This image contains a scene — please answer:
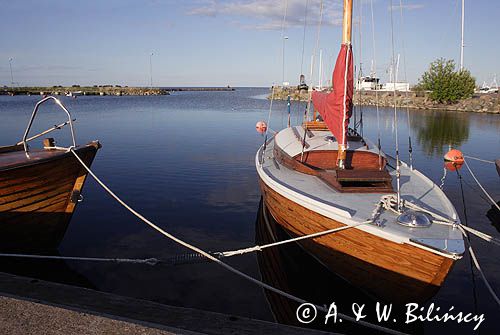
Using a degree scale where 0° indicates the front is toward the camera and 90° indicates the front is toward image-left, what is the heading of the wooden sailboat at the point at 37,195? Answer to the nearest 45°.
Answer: approximately 270°

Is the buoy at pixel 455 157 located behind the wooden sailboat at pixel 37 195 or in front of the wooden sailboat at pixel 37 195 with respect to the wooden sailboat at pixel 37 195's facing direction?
in front

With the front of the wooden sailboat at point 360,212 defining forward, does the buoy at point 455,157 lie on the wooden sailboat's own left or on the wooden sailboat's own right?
on the wooden sailboat's own left

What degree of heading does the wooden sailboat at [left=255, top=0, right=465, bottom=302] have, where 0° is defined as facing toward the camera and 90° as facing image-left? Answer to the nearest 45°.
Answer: approximately 315°

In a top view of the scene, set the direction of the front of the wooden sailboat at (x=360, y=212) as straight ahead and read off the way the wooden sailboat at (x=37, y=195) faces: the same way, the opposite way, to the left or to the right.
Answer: to the left
